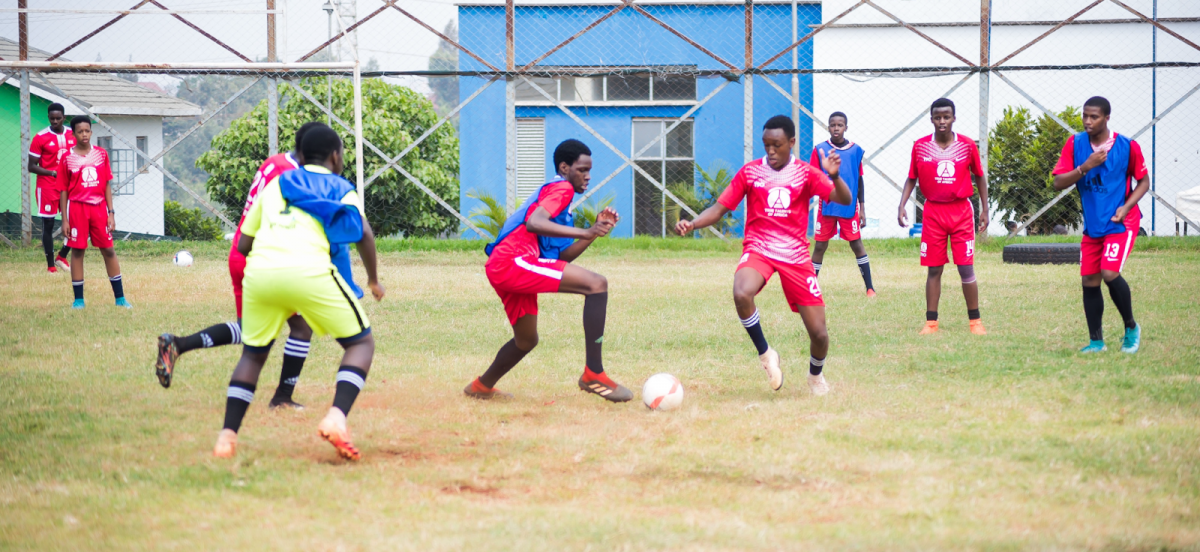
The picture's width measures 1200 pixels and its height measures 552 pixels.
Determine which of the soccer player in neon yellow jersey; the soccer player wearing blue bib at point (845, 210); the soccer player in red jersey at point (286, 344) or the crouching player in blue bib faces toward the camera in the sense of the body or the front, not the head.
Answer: the soccer player wearing blue bib

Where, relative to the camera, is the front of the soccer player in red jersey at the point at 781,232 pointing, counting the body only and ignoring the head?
toward the camera

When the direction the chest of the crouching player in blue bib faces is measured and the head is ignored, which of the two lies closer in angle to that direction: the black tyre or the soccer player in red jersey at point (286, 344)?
the black tyre

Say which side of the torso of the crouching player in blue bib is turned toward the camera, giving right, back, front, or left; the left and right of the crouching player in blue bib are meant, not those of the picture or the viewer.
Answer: right

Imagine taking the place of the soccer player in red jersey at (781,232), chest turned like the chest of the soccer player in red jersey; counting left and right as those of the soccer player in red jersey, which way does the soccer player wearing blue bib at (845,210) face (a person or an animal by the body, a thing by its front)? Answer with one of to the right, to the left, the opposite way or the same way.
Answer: the same way

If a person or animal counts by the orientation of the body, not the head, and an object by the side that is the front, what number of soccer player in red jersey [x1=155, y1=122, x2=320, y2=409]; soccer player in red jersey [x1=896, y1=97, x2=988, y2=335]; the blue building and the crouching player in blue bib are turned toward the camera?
2

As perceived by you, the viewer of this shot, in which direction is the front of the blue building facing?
facing the viewer

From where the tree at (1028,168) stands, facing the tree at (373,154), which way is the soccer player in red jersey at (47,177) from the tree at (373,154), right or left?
left

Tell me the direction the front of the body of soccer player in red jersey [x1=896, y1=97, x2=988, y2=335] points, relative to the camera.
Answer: toward the camera

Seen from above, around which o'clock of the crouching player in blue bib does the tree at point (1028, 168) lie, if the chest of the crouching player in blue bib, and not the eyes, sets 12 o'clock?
The tree is roughly at 10 o'clock from the crouching player in blue bib.

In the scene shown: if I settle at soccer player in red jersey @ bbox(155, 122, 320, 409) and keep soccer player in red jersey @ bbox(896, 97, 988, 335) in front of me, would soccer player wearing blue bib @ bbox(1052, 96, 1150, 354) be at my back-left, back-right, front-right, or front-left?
front-right

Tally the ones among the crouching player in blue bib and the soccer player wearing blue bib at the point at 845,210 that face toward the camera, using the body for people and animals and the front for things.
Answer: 1

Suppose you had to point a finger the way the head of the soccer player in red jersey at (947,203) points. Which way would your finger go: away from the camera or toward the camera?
toward the camera

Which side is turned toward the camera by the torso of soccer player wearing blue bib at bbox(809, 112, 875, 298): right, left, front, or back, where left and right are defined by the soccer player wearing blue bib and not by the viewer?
front
